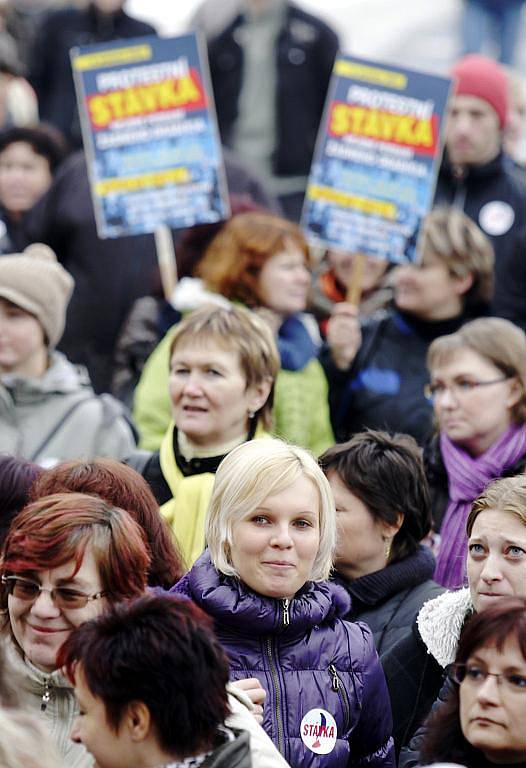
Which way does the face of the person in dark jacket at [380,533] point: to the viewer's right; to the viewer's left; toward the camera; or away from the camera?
to the viewer's left

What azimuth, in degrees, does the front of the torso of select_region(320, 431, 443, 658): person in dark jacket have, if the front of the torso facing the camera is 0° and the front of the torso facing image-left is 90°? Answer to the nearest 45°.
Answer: approximately 90°

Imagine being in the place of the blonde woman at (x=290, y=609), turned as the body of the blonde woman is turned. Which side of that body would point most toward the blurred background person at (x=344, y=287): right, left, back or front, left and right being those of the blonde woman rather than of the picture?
back

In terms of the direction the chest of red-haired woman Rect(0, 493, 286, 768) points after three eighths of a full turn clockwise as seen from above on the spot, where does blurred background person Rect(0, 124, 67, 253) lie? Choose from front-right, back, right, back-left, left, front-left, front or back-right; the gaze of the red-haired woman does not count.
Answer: front

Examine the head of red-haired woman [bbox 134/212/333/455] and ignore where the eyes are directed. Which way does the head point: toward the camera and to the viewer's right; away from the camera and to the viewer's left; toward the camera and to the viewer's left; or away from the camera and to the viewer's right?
toward the camera and to the viewer's right

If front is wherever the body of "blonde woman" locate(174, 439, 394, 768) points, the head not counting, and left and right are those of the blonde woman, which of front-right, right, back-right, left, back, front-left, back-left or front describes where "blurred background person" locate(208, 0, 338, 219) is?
back

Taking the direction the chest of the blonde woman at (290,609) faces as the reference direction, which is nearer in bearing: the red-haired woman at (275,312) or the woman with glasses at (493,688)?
the woman with glasses

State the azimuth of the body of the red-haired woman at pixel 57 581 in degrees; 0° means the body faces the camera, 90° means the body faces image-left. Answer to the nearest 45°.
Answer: approximately 45°

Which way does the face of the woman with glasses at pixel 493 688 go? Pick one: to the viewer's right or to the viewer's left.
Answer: to the viewer's left

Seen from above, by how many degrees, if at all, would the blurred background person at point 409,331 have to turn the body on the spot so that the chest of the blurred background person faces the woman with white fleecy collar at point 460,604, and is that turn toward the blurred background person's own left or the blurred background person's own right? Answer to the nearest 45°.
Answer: approximately 45° to the blurred background person's own left

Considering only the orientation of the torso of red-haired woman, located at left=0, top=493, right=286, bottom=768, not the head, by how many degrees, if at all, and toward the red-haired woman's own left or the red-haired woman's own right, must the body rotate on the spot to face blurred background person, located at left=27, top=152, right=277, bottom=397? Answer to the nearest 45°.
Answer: approximately 135° to the red-haired woman's own right

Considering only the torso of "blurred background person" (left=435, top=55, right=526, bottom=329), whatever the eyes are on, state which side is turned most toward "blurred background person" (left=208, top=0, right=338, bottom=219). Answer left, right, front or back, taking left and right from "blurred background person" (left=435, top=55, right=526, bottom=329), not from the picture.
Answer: right

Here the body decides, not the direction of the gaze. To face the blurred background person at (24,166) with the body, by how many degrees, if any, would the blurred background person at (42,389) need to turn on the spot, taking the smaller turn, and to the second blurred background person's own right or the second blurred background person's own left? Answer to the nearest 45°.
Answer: approximately 135° to the second blurred background person's own right

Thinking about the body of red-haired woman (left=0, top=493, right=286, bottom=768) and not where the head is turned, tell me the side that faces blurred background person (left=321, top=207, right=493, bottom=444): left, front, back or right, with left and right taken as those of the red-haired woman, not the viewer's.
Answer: back

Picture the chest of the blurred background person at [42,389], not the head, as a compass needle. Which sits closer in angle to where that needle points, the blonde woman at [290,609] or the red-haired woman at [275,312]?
the blonde woman
